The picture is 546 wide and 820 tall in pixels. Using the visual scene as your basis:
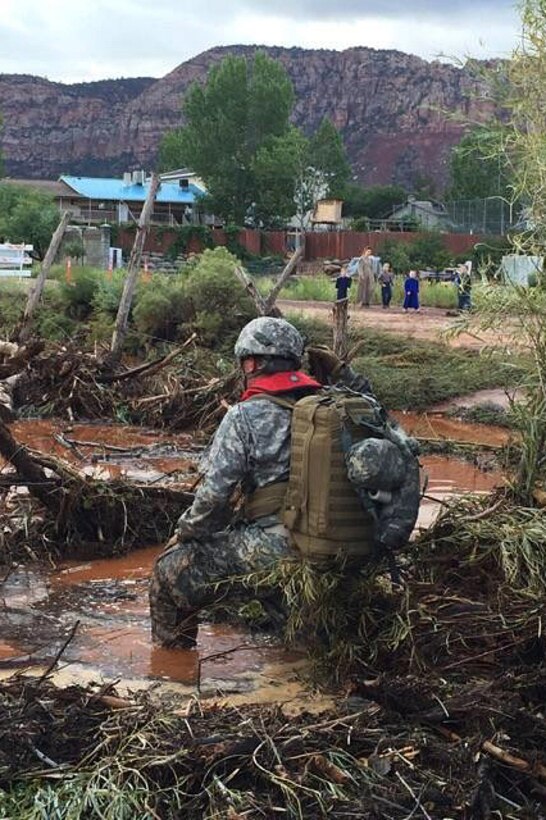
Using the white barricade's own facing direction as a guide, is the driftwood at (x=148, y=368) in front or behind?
in front

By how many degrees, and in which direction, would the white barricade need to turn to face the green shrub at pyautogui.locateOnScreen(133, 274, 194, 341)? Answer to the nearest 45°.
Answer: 0° — it already faces it

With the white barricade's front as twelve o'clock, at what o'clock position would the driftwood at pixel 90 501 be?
The driftwood is roughly at 12 o'clock from the white barricade.

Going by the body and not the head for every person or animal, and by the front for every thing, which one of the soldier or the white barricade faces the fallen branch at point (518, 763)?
the white barricade

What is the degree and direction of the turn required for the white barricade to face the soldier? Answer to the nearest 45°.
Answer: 0° — it already faces them

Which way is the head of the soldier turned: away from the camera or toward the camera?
away from the camera

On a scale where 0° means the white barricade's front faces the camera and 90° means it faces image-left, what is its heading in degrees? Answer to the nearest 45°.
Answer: approximately 0°

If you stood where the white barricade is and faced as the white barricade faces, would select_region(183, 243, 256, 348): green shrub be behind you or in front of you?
in front
